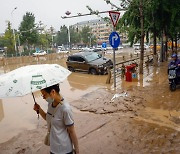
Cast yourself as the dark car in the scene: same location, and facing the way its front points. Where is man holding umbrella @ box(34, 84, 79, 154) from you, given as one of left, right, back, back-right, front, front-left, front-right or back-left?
front-right

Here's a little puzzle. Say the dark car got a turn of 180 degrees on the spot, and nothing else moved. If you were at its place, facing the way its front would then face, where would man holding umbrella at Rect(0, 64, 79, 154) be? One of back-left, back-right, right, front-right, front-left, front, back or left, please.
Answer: back-left

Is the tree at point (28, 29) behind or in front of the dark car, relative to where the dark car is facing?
behind

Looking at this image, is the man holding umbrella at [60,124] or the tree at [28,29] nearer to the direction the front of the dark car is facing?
the man holding umbrella
